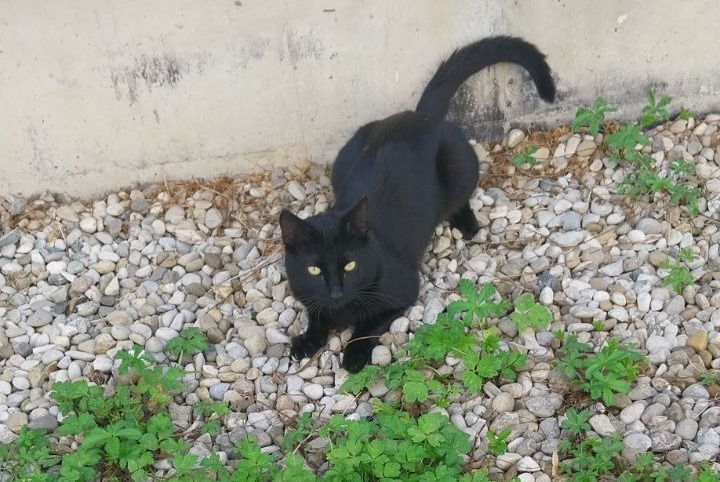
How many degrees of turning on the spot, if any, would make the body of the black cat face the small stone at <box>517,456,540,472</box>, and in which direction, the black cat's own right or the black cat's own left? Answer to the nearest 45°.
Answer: approximately 90° to the black cat's own left

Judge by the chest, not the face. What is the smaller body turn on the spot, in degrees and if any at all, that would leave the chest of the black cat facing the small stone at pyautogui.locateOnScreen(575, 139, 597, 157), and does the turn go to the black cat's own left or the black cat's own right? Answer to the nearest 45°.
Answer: approximately 180°

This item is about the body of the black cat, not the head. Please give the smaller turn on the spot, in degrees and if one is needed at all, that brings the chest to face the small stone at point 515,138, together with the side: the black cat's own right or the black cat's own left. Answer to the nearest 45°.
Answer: approximately 180°

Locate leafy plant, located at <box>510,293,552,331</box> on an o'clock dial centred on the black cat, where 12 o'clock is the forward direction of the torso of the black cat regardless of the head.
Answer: The leafy plant is roughly at 9 o'clock from the black cat.

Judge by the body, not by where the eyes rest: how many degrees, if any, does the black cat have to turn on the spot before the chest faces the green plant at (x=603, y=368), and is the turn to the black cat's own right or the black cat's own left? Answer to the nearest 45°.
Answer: approximately 90° to the black cat's own left

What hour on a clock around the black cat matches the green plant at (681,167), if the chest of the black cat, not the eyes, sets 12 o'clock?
The green plant is roughly at 7 o'clock from the black cat.

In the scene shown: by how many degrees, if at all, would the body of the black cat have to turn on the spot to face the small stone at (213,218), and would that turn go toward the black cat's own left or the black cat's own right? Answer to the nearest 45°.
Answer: approximately 90° to the black cat's own right

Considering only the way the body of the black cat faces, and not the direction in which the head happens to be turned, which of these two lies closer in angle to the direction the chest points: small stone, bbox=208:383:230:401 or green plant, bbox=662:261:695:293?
the small stone

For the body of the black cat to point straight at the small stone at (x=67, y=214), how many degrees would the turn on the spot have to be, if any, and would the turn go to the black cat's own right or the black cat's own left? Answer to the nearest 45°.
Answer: approximately 45° to the black cat's own right

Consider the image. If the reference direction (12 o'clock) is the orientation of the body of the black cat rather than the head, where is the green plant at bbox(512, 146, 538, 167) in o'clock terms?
The green plant is roughly at 6 o'clock from the black cat.

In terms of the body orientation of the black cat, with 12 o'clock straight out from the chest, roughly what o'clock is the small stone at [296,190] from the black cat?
The small stone is roughly at 3 o'clock from the black cat.

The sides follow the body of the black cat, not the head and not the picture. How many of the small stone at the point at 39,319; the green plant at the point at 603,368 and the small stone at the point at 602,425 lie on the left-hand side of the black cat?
2

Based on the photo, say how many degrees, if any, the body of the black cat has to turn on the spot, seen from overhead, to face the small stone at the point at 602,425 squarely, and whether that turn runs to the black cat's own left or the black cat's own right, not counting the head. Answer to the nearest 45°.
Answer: approximately 90° to the black cat's own left

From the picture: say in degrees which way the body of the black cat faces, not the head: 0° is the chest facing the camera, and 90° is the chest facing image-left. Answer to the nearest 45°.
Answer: approximately 45°

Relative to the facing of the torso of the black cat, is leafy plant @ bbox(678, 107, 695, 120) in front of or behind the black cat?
behind
